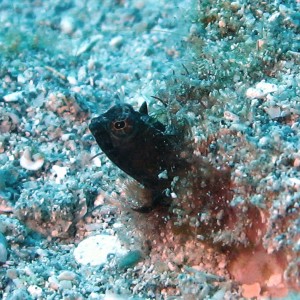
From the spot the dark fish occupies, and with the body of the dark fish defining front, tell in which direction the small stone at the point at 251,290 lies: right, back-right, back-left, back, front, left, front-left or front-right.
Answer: back-left

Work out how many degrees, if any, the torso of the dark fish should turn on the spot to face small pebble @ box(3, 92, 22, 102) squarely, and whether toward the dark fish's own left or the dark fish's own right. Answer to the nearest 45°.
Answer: approximately 45° to the dark fish's own right

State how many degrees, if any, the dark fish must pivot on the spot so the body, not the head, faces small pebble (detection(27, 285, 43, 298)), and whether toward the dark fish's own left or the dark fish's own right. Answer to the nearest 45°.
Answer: approximately 45° to the dark fish's own left

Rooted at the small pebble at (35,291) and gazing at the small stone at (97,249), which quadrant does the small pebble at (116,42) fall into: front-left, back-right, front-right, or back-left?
front-left

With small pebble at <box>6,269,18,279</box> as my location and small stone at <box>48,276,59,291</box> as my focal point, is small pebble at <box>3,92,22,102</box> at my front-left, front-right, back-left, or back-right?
back-left

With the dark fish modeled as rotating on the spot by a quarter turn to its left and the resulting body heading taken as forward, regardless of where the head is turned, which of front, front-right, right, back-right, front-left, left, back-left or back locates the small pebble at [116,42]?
back

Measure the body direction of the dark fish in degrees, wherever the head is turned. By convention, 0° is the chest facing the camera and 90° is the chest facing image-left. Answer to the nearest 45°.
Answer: approximately 90°

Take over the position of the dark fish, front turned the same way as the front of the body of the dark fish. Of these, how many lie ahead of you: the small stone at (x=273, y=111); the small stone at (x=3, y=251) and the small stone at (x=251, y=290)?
1

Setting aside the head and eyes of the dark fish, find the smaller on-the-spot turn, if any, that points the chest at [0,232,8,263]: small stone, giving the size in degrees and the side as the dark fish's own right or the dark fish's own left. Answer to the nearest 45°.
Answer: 0° — it already faces it
